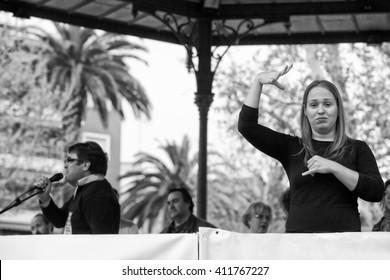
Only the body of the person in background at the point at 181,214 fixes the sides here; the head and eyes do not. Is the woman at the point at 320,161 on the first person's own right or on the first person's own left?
on the first person's own left

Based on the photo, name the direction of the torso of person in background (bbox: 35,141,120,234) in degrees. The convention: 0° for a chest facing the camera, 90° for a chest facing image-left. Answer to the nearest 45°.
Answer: approximately 90°

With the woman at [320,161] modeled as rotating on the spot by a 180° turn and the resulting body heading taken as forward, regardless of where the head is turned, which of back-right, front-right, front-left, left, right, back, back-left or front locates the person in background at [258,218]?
front

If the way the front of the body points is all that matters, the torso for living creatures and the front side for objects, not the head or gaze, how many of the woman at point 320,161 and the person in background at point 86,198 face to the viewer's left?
1

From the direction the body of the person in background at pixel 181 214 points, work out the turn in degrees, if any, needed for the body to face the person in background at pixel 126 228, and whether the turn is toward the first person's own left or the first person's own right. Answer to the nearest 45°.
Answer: approximately 45° to the first person's own right
